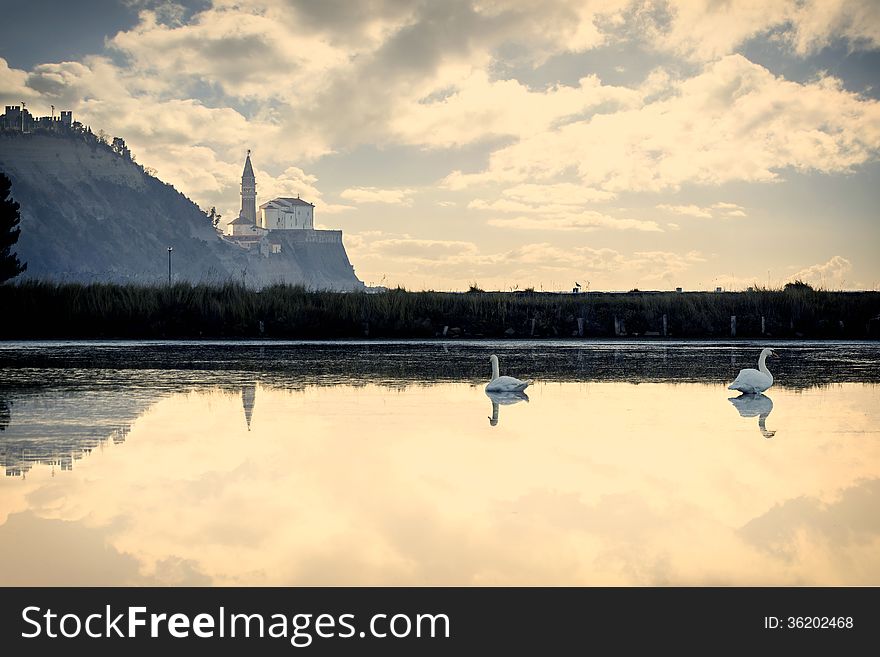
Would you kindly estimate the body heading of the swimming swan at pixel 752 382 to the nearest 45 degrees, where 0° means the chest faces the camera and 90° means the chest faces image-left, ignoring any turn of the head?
approximately 270°

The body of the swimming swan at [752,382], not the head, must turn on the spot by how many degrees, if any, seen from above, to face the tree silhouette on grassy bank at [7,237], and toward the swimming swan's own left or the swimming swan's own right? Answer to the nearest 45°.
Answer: approximately 135° to the swimming swan's own left
